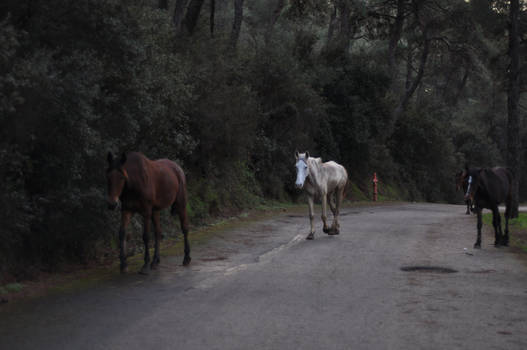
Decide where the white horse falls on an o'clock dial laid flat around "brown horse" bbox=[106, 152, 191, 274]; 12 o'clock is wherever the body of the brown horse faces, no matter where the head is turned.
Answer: The white horse is roughly at 6 o'clock from the brown horse.

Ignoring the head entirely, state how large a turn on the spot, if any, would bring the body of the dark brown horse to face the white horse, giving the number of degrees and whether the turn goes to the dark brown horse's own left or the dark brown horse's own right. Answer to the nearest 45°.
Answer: approximately 45° to the dark brown horse's own right

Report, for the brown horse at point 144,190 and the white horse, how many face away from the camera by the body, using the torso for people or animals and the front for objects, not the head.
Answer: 0

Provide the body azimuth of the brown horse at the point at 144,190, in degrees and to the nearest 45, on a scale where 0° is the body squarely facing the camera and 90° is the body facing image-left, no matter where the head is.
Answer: approximately 45°

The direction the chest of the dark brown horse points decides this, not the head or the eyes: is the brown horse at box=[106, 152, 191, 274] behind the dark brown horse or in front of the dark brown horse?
in front

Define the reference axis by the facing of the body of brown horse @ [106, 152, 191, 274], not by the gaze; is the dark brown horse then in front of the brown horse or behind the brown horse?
behind

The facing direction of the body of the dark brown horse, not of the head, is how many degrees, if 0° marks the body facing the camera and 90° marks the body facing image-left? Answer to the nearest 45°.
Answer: approximately 45°

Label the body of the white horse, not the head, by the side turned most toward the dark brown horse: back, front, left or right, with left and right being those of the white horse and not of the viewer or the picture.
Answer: left
